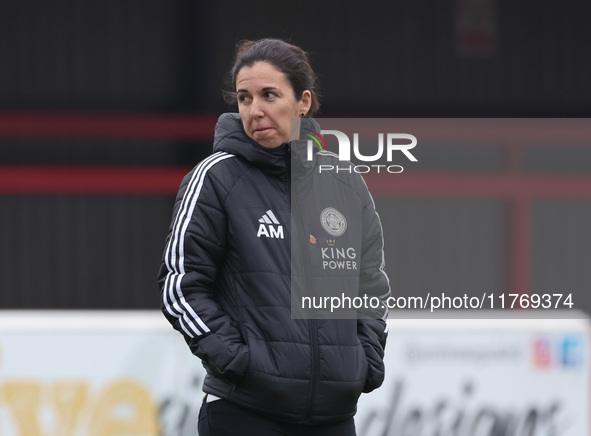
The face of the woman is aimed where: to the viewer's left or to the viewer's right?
to the viewer's left

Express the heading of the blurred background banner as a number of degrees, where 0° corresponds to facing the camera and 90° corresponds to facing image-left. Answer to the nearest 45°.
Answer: approximately 0°

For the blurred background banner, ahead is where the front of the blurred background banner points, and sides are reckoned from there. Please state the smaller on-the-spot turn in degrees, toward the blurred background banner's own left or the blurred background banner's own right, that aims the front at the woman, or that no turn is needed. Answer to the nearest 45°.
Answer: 0° — it already faces them
